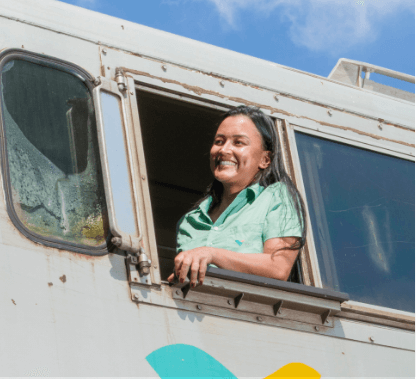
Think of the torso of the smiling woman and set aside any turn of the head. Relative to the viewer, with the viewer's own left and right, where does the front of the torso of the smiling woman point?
facing the viewer and to the left of the viewer

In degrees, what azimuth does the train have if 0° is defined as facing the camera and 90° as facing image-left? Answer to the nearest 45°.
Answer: approximately 45°
